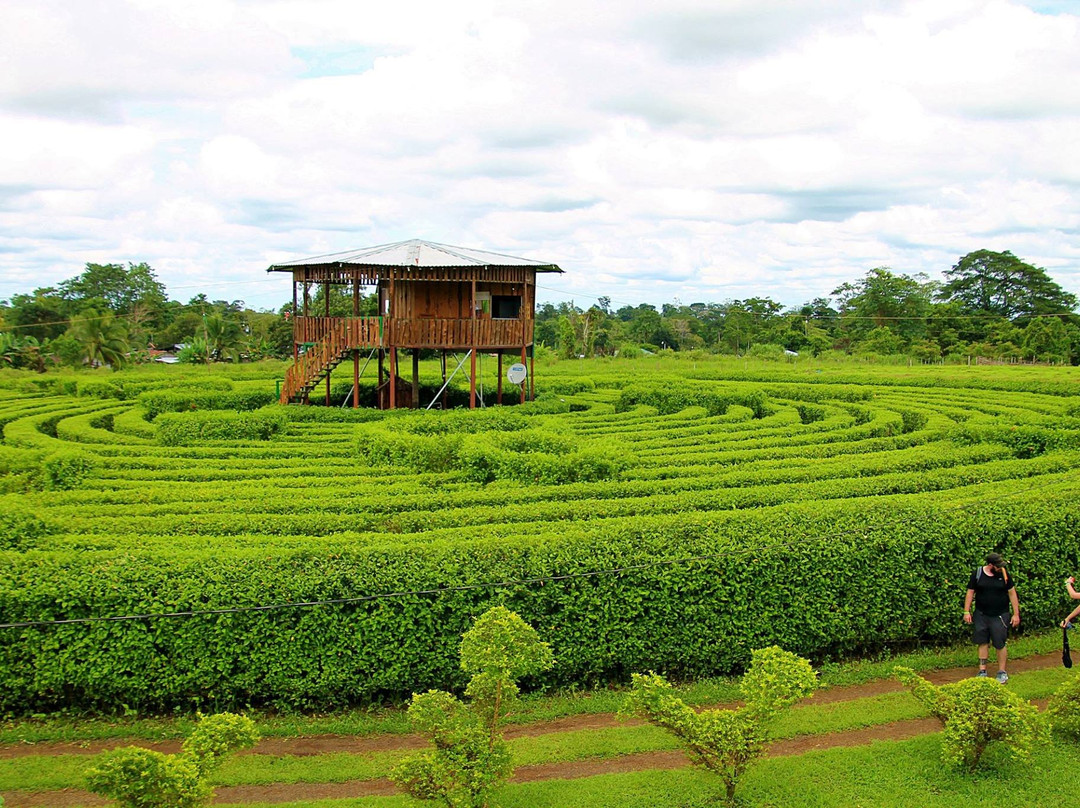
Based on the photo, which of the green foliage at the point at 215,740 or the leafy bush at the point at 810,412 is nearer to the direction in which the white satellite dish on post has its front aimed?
the green foliage

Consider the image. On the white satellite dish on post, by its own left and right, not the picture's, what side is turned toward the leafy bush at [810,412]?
left

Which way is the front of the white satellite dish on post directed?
toward the camera

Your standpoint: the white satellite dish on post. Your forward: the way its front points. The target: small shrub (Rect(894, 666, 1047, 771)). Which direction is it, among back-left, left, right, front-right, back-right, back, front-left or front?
front

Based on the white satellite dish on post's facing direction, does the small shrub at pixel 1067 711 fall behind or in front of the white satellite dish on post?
in front

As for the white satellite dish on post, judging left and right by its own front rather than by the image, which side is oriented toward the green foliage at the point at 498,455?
front

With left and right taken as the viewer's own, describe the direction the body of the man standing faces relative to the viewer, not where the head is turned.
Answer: facing the viewer

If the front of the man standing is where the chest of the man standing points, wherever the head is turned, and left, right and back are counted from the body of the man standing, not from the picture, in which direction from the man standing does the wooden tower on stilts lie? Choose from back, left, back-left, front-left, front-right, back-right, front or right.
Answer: back-right

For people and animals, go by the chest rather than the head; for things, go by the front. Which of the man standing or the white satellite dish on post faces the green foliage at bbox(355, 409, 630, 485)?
the white satellite dish on post

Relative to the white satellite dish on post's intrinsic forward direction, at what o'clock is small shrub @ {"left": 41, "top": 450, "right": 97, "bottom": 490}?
The small shrub is roughly at 1 o'clock from the white satellite dish on post.

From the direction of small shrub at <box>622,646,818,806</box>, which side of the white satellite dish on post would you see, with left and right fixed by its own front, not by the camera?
front

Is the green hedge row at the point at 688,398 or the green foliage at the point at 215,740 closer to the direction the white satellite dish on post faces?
the green foliage

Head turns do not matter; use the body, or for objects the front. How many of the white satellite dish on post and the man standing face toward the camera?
2

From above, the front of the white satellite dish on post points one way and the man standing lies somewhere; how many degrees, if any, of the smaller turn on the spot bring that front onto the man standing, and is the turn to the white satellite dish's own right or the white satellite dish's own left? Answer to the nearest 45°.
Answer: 0° — it already faces them
